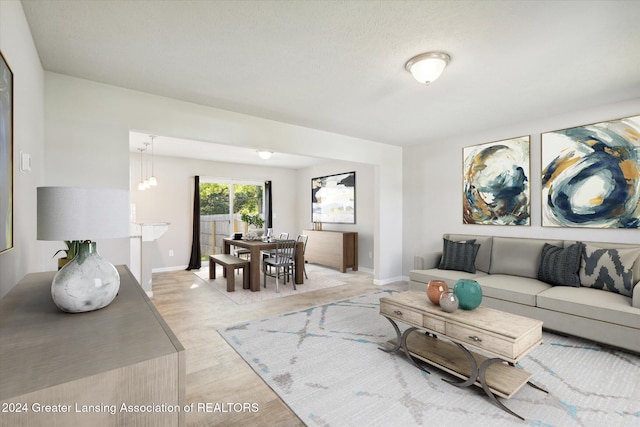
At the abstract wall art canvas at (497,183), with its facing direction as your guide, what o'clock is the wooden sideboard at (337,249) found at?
The wooden sideboard is roughly at 2 o'clock from the abstract wall art canvas.

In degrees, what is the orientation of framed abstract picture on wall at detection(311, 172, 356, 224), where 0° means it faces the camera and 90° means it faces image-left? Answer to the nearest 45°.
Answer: approximately 45°

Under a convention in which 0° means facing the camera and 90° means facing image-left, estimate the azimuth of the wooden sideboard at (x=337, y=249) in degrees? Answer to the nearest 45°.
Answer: approximately 45°

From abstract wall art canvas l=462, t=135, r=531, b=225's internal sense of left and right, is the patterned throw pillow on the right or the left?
on its left

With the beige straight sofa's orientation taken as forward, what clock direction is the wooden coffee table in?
The wooden coffee table is roughly at 11 o'clock from the beige straight sofa.

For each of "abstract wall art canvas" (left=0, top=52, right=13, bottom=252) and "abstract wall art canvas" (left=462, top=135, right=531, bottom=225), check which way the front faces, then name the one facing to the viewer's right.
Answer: "abstract wall art canvas" (left=0, top=52, right=13, bottom=252)

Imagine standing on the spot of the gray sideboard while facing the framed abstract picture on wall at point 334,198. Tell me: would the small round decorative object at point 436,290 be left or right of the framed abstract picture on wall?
right

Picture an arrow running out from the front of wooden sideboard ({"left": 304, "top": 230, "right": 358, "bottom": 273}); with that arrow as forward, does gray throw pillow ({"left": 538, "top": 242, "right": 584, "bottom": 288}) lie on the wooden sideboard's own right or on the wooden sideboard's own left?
on the wooden sideboard's own left

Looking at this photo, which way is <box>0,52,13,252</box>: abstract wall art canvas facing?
to the viewer's right
